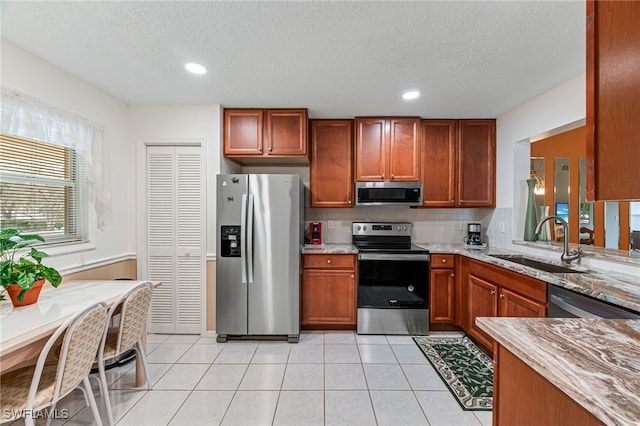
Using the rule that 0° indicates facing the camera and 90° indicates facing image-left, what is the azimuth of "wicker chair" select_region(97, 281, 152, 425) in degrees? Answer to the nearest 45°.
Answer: approximately 135°

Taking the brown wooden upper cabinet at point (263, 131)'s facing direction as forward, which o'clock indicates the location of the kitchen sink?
The kitchen sink is roughly at 10 o'clock from the brown wooden upper cabinet.

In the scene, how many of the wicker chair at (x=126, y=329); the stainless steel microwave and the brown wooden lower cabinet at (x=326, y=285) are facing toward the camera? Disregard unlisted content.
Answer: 2

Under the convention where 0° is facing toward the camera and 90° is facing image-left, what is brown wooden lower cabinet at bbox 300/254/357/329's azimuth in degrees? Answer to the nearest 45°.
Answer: approximately 0°

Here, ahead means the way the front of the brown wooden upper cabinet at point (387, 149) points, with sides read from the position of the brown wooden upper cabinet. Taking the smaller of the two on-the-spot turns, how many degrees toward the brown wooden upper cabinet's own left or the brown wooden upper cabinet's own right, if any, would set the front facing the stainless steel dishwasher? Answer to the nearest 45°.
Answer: approximately 45° to the brown wooden upper cabinet's own left

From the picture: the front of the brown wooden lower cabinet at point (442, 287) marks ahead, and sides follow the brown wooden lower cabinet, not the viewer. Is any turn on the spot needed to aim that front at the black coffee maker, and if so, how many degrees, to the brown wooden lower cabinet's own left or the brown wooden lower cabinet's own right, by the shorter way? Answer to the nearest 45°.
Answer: approximately 135° to the brown wooden lower cabinet's own left

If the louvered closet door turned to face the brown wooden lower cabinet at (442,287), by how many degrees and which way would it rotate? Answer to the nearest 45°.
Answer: approximately 45° to its left

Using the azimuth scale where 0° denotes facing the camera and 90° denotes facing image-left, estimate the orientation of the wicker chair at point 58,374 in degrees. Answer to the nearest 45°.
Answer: approximately 135°
